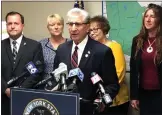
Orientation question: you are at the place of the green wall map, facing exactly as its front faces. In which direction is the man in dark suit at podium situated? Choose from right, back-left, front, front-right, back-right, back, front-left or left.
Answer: front

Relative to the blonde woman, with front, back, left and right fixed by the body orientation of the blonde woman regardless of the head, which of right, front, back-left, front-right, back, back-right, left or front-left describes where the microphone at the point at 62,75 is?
front

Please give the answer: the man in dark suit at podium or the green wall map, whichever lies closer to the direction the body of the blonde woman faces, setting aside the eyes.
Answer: the man in dark suit at podium

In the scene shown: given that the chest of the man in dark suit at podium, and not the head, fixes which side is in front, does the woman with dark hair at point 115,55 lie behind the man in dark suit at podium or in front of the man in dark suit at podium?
behind

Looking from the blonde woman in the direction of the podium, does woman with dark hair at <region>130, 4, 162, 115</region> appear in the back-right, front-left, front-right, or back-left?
front-left

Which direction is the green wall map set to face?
toward the camera

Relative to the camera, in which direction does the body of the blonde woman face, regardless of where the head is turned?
toward the camera

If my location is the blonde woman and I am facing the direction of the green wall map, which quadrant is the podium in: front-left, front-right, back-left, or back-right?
back-right

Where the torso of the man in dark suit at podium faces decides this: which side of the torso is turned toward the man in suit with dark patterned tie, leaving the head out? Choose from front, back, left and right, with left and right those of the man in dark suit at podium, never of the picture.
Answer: right

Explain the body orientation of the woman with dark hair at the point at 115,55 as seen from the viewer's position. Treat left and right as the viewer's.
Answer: facing the viewer and to the left of the viewer

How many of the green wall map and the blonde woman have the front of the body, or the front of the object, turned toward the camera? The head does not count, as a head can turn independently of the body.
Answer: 2

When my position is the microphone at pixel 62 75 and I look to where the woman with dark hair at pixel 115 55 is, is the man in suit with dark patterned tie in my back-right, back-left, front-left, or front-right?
front-left
